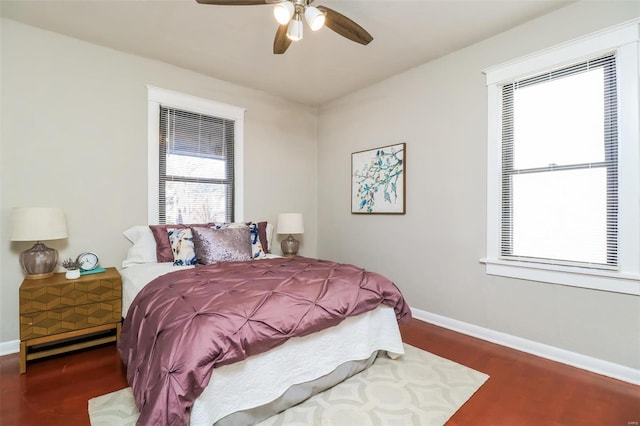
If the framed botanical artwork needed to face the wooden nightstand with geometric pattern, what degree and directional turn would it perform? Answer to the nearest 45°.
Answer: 0° — it already faces it

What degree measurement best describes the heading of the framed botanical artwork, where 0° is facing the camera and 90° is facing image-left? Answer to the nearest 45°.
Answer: approximately 45°

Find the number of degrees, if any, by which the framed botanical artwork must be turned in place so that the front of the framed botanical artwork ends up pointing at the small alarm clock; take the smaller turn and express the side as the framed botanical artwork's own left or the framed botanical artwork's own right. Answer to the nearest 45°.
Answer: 0° — it already faces it

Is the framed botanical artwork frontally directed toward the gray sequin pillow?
yes

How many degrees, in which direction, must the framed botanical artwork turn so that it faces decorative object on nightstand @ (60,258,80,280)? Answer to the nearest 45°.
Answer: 0° — it already faces it

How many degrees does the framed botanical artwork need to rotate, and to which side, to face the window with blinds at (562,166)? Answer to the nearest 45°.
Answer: approximately 90° to its left

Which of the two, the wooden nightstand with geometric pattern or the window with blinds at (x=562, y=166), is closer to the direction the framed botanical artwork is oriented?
the wooden nightstand with geometric pattern

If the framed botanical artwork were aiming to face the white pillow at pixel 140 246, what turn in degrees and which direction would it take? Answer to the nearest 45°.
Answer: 0° — it already faces it

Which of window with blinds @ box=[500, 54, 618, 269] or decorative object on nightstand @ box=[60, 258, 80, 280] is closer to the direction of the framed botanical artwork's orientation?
the decorative object on nightstand

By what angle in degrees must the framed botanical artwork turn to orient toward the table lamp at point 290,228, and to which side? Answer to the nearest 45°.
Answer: approximately 45° to its right
